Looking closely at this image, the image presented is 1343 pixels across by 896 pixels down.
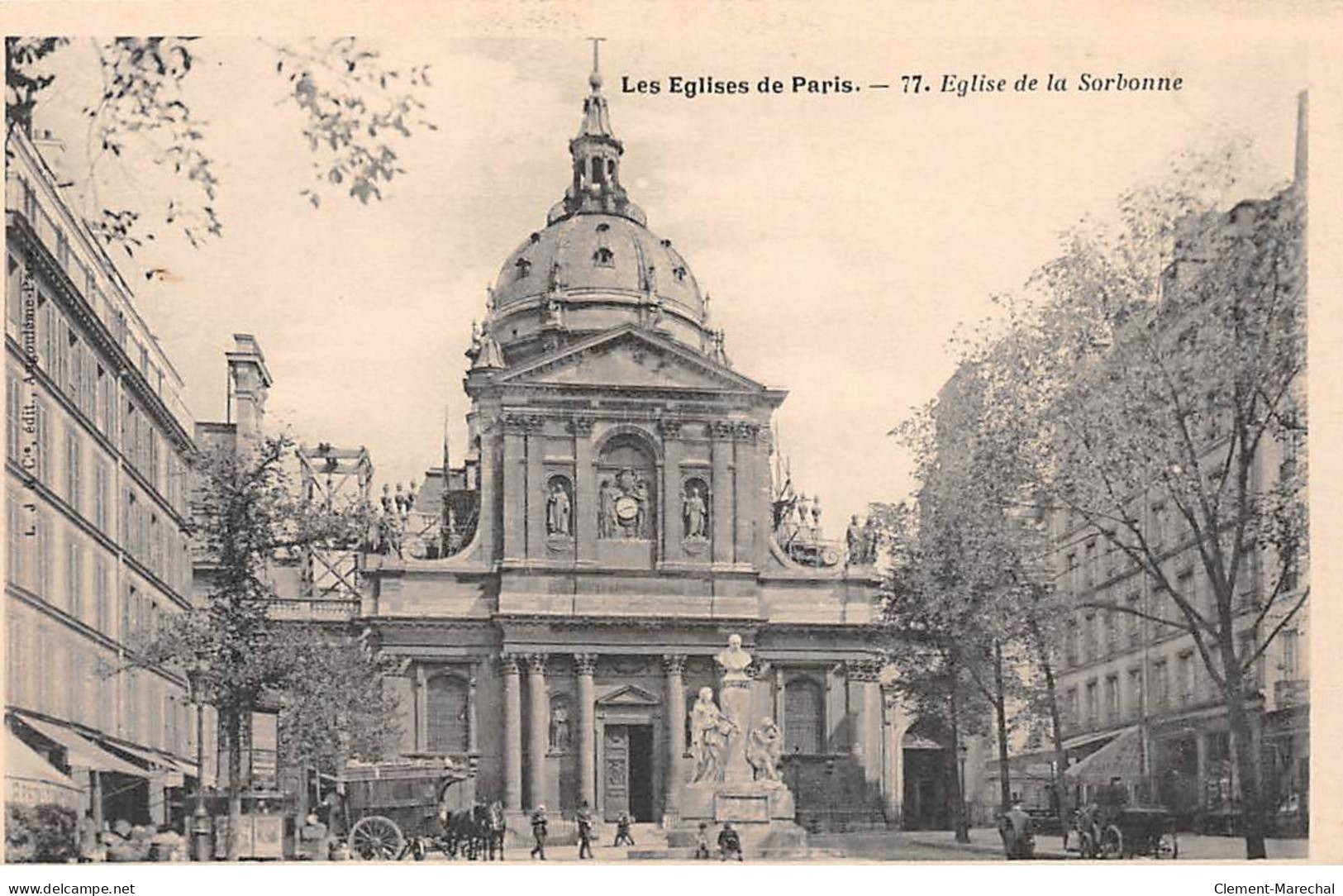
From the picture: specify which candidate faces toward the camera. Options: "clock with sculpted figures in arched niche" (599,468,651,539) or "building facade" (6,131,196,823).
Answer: the clock with sculpted figures in arched niche

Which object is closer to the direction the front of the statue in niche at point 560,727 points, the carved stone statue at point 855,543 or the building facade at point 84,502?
the building facade

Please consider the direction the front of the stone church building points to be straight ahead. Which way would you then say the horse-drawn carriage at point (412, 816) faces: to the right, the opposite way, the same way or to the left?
to the left

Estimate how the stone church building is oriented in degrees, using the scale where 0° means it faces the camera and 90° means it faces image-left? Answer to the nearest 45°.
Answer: approximately 0°

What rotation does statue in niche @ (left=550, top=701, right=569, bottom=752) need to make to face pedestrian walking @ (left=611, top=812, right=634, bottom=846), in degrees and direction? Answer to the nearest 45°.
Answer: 0° — it already faces them

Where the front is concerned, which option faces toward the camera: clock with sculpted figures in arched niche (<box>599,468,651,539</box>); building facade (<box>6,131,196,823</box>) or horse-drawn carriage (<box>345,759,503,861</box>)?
the clock with sculpted figures in arched niche

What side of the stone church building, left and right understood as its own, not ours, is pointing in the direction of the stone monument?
front

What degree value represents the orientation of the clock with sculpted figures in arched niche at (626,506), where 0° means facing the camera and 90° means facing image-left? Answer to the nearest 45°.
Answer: approximately 0°

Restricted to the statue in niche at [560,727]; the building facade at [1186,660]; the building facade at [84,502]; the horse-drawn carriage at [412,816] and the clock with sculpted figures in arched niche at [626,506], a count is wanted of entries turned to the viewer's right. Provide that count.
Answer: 2

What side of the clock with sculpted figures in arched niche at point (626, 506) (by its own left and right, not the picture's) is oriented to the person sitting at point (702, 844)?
front

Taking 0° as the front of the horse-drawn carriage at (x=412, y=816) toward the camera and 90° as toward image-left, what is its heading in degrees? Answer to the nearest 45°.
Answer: approximately 270°

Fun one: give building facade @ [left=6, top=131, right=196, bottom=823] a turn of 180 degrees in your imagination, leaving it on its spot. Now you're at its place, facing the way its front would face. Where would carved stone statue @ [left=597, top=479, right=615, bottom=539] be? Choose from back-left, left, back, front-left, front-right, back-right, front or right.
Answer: back-right

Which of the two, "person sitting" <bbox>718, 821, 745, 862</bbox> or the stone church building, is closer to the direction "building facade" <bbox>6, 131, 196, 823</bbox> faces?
the person sitting

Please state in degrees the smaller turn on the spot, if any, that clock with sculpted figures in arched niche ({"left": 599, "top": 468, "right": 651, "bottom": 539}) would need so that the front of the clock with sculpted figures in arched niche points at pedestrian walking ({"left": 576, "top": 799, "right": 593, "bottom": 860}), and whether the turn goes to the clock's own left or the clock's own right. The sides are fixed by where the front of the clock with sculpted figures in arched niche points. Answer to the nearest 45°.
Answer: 0° — it already faces them

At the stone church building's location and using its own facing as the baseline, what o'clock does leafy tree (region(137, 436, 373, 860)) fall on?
The leafy tree is roughly at 1 o'clock from the stone church building.
